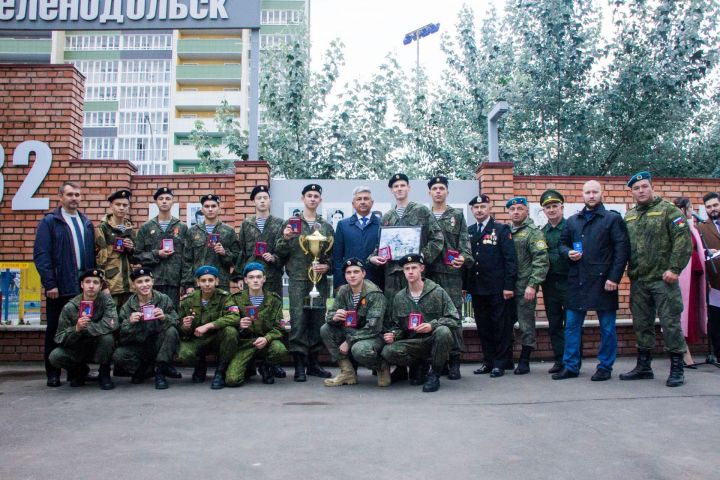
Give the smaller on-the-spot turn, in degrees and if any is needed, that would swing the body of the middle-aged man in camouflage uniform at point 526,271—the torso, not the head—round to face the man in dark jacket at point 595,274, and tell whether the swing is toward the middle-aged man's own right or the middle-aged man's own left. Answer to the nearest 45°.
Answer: approximately 90° to the middle-aged man's own left

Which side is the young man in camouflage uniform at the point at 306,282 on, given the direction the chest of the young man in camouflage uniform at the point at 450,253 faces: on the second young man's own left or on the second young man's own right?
on the second young man's own right

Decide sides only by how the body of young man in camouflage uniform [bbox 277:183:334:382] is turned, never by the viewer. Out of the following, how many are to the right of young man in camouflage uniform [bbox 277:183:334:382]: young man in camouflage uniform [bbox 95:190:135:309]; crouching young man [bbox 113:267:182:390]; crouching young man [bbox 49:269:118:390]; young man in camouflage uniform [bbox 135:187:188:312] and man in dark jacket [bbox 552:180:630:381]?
4

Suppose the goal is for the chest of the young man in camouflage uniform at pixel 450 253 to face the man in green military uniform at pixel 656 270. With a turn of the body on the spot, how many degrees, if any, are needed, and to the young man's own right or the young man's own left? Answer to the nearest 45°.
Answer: approximately 90° to the young man's own left

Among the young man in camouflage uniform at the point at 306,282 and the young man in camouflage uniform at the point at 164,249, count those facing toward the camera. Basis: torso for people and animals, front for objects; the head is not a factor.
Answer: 2

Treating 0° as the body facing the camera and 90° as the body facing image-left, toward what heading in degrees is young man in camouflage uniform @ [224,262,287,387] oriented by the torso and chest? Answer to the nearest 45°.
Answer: approximately 0°

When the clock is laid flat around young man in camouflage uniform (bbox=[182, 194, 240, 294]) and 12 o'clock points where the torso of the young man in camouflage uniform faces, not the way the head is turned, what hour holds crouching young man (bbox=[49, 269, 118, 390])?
The crouching young man is roughly at 2 o'clock from the young man in camouflage uniform.
